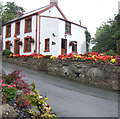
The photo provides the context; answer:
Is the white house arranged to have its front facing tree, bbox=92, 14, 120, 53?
no

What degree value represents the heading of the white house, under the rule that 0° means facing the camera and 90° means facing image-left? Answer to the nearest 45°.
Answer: approximately 45°

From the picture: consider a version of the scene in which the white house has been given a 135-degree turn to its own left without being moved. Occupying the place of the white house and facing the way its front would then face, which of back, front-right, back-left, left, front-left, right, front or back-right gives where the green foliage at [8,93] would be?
right

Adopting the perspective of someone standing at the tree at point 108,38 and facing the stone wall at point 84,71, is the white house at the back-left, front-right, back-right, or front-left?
front-right

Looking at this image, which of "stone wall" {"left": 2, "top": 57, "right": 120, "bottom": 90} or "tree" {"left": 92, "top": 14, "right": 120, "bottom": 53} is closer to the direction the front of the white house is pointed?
the stone wall

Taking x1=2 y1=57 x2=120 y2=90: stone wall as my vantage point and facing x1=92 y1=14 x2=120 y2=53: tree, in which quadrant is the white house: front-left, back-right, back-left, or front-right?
front-left
